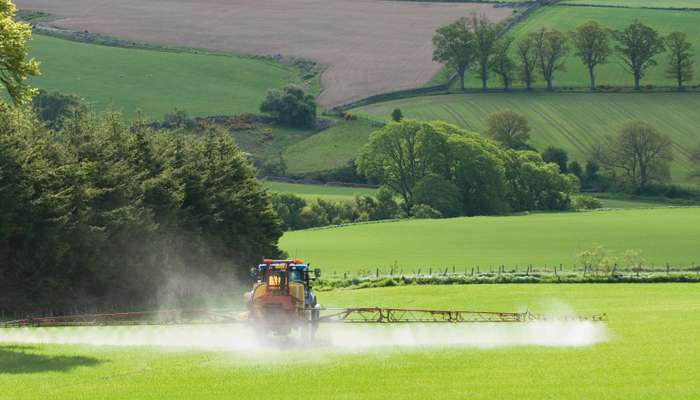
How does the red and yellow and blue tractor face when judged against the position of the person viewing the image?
facing away from the viewer
